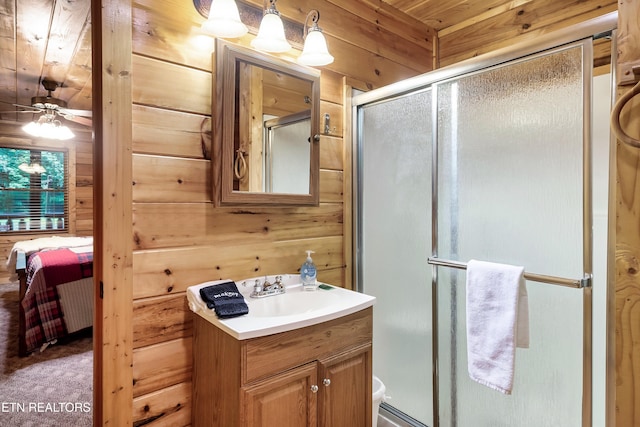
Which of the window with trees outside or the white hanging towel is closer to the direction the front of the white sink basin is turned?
the white hanging towel

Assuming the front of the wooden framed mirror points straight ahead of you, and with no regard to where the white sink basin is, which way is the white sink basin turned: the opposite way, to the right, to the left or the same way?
the same way

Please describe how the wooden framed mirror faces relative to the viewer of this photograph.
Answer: facing the viewer and to the right of the viewer

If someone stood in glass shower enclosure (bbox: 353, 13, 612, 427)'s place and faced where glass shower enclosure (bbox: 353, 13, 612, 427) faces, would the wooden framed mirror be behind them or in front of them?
in front

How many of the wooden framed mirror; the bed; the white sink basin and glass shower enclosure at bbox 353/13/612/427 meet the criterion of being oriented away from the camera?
0

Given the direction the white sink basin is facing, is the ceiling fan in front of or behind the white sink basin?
behind

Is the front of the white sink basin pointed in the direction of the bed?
no

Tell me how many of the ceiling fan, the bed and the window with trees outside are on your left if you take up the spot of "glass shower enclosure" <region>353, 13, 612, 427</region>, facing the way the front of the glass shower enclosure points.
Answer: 0
